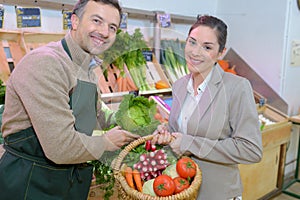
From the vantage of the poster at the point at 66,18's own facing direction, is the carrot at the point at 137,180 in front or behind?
in front

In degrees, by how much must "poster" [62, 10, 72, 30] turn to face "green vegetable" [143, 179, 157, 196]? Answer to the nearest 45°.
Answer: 0° — it already faces it

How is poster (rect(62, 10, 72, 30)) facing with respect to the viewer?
toward the camera

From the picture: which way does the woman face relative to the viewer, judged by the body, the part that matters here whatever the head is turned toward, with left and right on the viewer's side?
facing the viewer and to the left of the viewer

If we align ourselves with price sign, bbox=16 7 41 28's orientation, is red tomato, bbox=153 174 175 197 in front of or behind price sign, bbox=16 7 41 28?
in front

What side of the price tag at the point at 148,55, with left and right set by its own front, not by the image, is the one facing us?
front

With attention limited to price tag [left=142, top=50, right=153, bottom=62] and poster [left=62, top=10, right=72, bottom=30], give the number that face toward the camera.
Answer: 2

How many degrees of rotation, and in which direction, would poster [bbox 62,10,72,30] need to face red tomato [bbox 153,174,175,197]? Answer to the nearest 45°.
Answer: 0° — it already faces it

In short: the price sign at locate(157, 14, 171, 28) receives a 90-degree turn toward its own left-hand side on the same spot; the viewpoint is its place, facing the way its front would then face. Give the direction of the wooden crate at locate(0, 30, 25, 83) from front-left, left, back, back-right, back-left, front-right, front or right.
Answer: back-right

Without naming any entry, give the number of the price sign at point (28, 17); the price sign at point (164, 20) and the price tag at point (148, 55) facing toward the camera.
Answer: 3

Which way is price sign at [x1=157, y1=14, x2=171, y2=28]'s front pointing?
toward the camera

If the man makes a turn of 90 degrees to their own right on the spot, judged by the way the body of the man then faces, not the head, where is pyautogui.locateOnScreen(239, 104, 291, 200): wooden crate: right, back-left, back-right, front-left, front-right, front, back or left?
back
